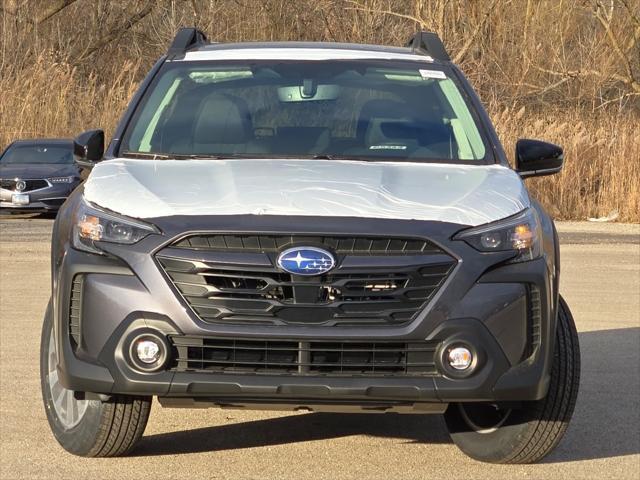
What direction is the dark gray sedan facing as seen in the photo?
toward the camera

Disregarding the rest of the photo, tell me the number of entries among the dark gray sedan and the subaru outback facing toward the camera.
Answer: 2

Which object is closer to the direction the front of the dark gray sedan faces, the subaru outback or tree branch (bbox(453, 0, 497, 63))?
the subaru outback

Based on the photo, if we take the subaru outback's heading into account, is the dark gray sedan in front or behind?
behind

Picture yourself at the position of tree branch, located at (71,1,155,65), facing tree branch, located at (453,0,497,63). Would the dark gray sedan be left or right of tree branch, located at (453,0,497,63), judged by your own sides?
right

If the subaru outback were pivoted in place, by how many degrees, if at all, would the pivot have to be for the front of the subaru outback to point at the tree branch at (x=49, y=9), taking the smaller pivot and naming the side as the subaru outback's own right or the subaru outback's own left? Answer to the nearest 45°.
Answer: approximately 180°

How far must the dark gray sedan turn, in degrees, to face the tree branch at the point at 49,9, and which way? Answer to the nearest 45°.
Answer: approximately 180°

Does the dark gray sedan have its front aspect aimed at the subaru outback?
yes

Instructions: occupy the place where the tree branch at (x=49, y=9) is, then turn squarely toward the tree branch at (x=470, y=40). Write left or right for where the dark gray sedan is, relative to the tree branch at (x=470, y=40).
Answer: right

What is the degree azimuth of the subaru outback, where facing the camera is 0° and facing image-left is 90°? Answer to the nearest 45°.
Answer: approximately 0°

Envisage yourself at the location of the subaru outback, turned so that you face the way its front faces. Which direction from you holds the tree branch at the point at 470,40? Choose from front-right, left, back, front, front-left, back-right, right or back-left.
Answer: back

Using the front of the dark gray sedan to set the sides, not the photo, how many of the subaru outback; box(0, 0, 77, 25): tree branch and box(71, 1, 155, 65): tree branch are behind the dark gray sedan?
2
